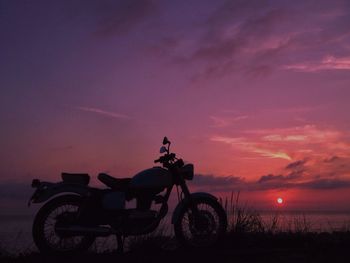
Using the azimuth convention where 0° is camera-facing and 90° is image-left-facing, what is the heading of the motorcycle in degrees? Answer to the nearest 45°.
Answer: approximately 270°
